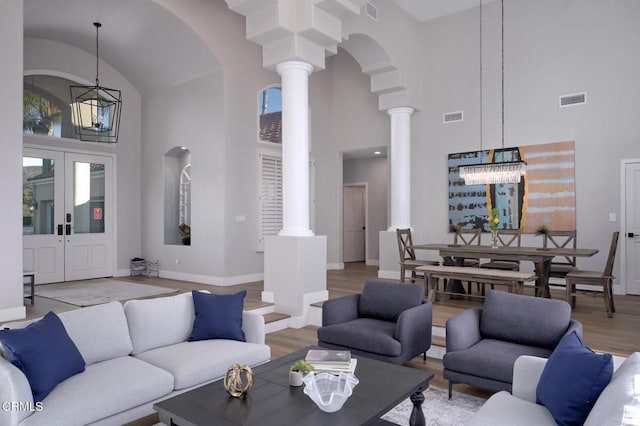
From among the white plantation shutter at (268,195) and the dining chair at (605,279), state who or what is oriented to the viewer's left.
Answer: the dining chair

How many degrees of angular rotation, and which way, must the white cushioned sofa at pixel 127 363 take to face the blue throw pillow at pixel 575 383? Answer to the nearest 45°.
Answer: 0° — it already faces it

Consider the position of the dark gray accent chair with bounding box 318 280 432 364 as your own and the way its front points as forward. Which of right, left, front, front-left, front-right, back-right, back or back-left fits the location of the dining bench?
back

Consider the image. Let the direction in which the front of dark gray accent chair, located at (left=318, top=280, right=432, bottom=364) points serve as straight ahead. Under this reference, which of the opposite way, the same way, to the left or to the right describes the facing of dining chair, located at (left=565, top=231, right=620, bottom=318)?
to the right

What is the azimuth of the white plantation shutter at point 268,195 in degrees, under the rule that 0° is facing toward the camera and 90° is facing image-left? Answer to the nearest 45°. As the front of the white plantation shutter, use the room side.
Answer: approximately 315°

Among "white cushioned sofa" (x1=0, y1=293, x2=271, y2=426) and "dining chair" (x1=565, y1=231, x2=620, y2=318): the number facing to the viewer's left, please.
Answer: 1

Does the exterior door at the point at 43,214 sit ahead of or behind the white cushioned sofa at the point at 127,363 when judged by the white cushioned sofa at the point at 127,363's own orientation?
behind

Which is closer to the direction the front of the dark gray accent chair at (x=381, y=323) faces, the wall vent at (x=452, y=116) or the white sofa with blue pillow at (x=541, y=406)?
the white sofa with blue pillow

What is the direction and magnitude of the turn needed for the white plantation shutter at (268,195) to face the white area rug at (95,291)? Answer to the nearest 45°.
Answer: approximately 90° to its right

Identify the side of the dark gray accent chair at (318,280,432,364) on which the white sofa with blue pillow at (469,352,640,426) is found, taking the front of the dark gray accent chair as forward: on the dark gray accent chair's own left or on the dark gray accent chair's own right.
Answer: on the dark gray accent chair's own left

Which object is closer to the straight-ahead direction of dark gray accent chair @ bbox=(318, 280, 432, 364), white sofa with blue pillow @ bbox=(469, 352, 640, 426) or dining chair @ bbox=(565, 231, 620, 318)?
the white sofa with blue pillow

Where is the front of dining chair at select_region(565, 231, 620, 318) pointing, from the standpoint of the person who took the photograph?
facing to the left of the viewer
